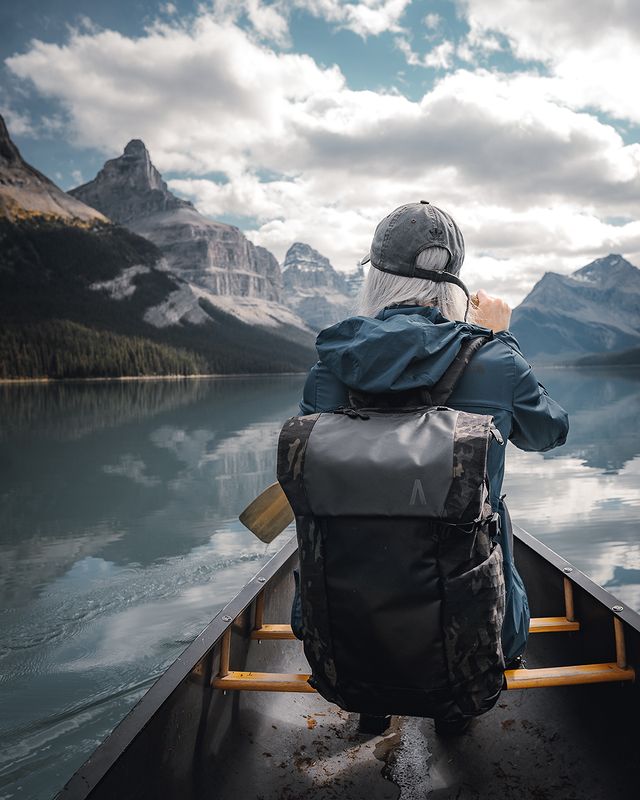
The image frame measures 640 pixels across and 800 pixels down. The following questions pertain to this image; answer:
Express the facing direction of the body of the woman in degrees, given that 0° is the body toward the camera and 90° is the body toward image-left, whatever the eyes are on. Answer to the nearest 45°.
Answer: approximately 180°

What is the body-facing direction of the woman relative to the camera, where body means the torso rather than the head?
away from the camera
